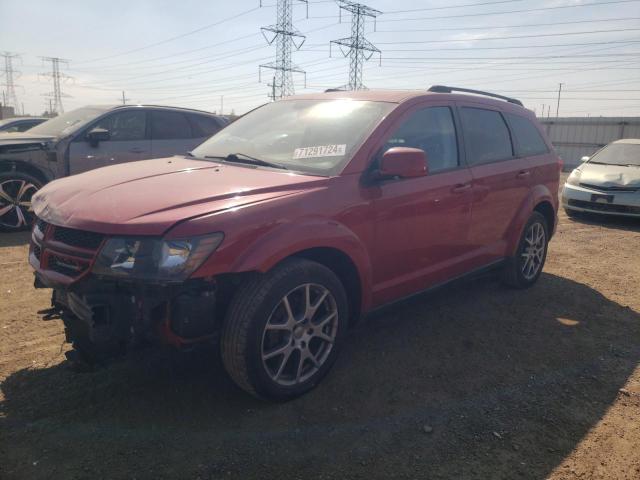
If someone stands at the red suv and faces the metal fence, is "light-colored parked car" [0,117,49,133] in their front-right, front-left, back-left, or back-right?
front-left

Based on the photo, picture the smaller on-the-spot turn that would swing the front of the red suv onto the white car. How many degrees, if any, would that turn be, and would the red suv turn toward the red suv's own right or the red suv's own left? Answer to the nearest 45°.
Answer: approximately 180°

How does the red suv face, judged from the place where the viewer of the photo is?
facing the viewer and to the left of the viewer

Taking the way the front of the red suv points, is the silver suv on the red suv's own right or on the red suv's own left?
on the red suv's own right

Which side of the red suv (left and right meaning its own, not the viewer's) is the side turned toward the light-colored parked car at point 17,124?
right

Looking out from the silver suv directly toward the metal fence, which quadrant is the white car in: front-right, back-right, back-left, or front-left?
front-right

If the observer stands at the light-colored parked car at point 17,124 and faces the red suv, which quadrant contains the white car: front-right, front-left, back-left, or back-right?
front-left

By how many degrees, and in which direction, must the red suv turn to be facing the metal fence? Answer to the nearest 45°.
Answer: approximately 180°
